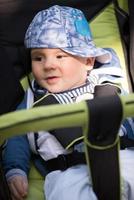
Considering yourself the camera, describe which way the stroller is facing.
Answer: facing the viewer and to the right of the viewer
